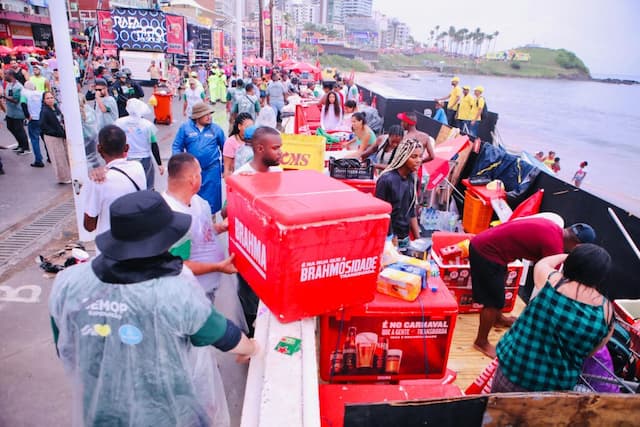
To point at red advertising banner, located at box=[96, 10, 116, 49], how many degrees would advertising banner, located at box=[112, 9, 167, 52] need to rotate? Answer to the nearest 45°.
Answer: approximately 135° to its right

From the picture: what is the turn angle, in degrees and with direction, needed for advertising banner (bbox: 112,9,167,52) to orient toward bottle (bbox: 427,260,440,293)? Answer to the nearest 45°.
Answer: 0° — it already faces it

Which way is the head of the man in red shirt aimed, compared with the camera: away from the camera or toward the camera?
away from the camera

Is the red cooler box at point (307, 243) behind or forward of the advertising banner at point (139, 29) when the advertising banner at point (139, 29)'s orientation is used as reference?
forward

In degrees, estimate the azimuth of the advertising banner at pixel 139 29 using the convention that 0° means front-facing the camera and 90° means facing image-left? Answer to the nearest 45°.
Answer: approximately 0°

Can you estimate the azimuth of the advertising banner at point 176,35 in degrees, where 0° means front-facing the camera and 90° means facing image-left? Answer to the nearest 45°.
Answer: approximately 0°

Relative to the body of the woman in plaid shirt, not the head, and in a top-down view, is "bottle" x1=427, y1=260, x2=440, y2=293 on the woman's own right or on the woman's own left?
on the woman's own left

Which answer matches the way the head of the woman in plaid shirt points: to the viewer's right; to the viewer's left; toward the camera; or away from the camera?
away from the camera
